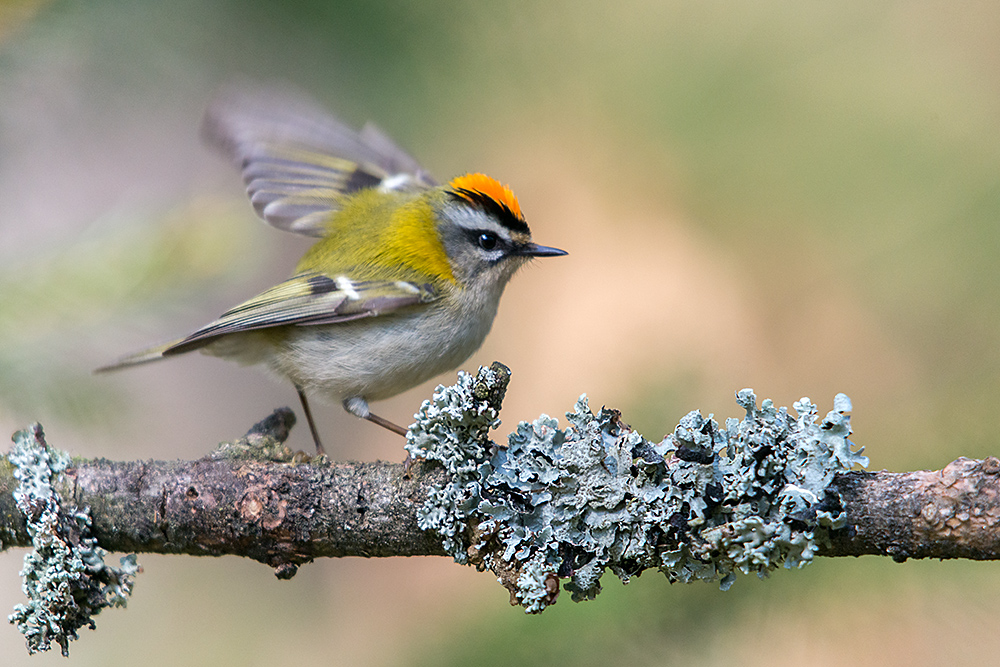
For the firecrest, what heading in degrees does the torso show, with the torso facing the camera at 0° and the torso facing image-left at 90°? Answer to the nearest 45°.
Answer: approximately 270°
